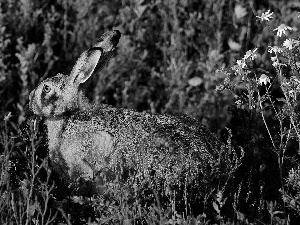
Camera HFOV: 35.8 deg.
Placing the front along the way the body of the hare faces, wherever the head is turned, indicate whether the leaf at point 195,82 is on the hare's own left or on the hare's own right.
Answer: on the hare's own right

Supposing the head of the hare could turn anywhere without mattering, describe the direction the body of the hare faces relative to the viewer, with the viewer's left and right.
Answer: facing to the left of the viewer

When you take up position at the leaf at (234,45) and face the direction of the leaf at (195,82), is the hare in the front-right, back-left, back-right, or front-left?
front-left

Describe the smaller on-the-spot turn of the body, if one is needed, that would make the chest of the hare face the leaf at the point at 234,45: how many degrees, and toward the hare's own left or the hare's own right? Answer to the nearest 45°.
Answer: approximately 135° to the hare's own right

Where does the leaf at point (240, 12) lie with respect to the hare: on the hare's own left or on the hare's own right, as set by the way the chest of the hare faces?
on the hare's own right
